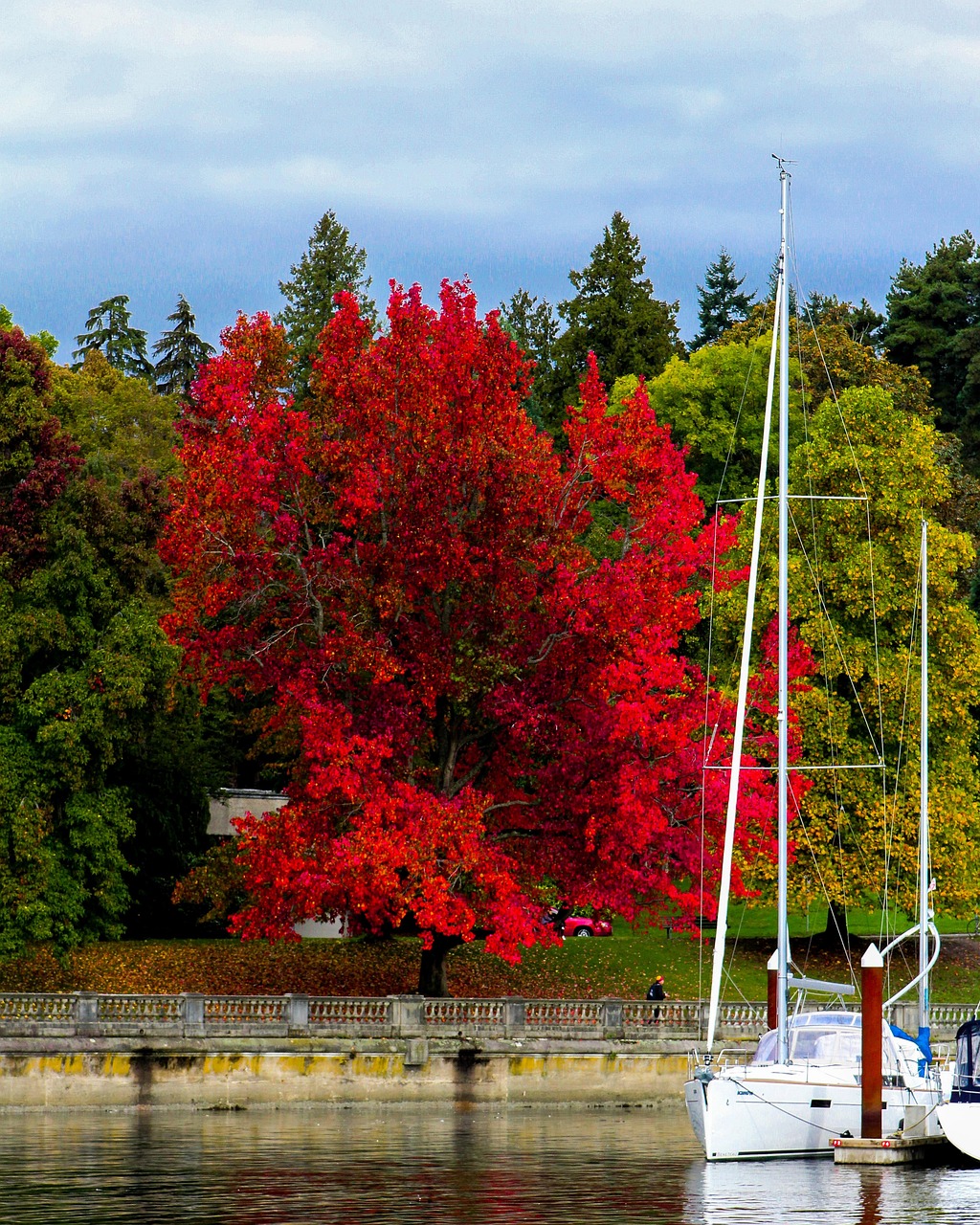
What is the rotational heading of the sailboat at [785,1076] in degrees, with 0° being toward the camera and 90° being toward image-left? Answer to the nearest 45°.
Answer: approximately 45°

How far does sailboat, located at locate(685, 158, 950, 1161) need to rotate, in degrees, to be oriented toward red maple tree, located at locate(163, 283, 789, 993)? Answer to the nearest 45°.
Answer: approximately 90° to its right

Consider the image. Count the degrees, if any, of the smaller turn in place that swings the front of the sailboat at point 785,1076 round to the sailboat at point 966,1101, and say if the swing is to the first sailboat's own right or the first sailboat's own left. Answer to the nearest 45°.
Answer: approximately 135° to the first sailboat's own left

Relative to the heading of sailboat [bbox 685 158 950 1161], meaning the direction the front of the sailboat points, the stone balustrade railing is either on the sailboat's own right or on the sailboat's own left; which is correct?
on the sailboat's own right
